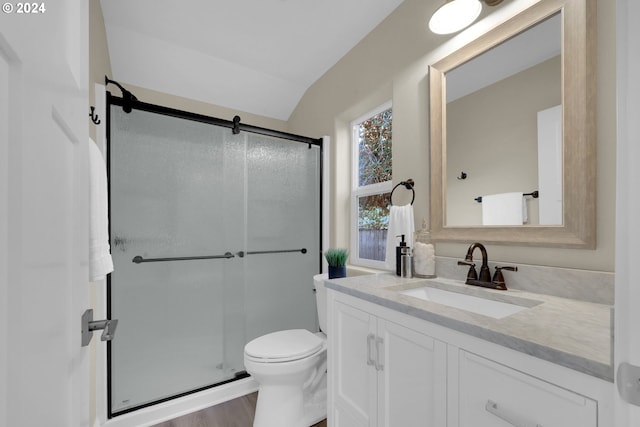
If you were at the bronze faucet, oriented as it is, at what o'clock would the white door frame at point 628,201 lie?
The white door frame is roughly at 10 o'clock from the bronze faucet.

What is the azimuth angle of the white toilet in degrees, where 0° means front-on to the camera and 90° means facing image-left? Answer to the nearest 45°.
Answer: approximately 45°

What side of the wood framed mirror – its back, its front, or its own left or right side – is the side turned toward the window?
right

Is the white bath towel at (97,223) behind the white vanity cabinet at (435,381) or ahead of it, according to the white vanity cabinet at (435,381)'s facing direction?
ahead

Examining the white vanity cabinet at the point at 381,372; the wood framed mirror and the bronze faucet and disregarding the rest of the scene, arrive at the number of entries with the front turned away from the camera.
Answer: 0

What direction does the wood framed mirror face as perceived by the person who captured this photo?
facing the viewer and to the left of the viewer

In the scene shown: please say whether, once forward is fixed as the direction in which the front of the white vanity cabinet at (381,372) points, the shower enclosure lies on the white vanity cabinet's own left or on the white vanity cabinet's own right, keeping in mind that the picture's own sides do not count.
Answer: on the white vanity cabinet's own right

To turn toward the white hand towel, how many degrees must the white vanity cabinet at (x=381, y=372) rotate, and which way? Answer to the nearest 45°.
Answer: approximately 135° to its right

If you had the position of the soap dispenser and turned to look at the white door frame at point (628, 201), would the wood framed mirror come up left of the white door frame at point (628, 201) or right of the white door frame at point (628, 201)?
left

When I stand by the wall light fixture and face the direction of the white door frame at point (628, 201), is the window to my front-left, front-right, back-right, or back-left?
back-right

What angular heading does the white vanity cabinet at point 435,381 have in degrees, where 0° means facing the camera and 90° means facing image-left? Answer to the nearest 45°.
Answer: approximately 45°

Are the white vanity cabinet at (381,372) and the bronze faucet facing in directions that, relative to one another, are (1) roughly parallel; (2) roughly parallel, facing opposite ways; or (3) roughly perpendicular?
roughly parallel
